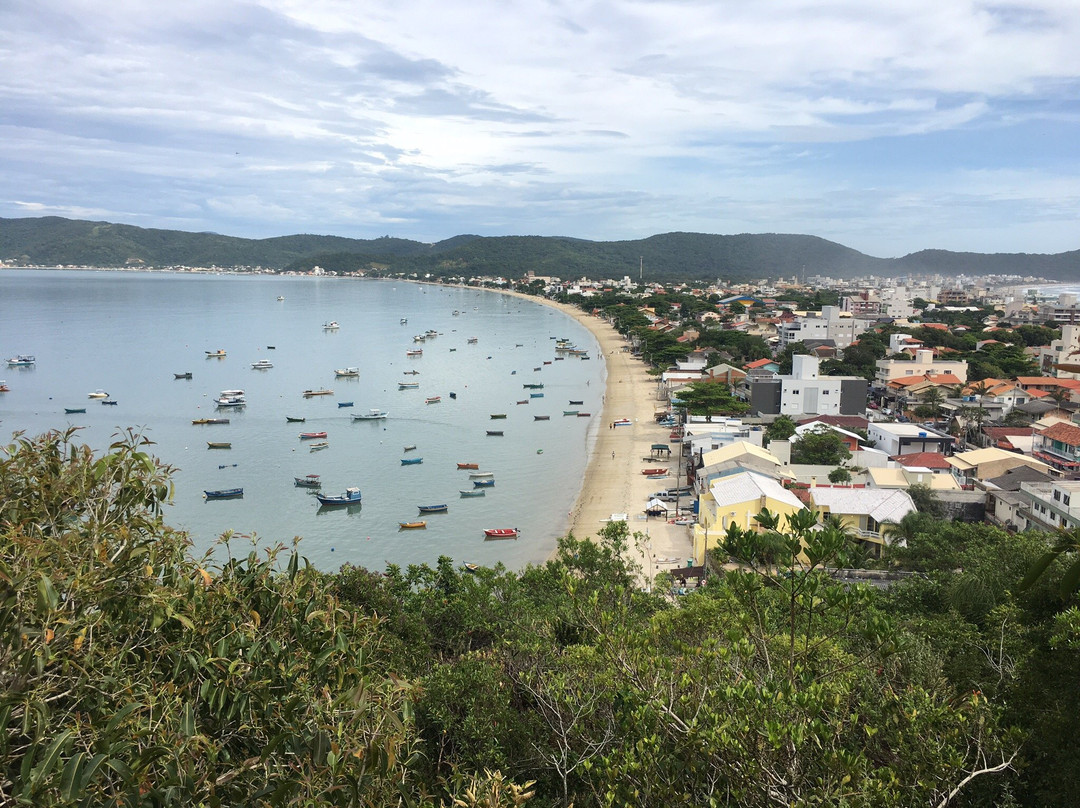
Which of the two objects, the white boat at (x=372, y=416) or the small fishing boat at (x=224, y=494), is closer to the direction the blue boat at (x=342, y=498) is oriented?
the small fishing boat

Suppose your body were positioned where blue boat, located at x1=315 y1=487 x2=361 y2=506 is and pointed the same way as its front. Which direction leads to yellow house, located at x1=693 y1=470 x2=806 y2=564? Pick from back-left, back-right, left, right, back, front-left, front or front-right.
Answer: back-left

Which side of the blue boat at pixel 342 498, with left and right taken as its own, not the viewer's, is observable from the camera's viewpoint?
left

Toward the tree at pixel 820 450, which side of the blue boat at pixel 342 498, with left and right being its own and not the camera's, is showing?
back

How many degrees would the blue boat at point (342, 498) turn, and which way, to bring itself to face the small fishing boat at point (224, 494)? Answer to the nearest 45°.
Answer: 0° — it already faces it

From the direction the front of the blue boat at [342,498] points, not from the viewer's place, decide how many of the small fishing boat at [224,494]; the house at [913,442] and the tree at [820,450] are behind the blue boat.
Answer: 2

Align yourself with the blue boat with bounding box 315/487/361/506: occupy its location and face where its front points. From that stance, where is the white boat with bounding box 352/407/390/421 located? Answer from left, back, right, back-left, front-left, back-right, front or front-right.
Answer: right

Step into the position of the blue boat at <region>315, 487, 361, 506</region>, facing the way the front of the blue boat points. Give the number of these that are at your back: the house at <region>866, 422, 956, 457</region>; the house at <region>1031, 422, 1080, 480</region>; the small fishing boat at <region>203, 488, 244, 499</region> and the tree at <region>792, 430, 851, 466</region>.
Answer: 3
